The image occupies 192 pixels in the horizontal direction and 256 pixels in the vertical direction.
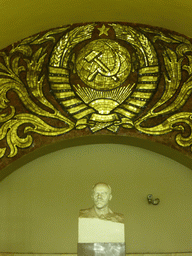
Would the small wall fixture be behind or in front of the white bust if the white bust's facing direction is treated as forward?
behind

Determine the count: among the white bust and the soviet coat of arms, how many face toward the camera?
2

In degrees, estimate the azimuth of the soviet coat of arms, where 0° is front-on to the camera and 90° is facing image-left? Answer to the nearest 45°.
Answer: approximately 0°
